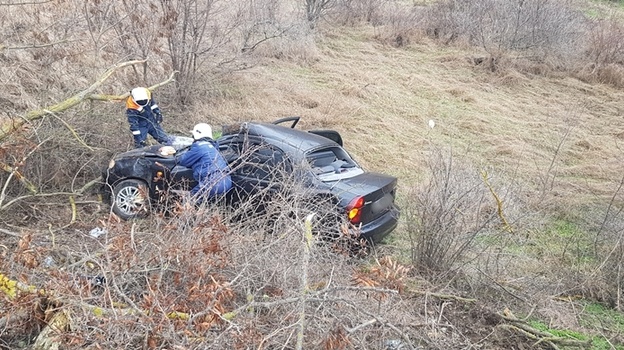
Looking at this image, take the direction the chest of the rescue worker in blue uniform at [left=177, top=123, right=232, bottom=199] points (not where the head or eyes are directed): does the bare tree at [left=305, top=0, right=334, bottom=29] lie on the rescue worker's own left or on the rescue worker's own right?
on the rescue worker's own right

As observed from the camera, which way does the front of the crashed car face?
facing away from the viewer and to the left of the viewer

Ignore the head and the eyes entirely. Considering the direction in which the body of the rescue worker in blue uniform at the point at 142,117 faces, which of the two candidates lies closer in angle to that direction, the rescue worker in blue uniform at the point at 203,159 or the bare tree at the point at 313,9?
the rescue worker in blue uniform

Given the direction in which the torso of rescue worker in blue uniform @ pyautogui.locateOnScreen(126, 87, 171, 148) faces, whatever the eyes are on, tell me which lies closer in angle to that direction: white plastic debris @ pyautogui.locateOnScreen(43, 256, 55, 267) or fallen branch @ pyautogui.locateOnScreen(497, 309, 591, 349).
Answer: the fallen branch

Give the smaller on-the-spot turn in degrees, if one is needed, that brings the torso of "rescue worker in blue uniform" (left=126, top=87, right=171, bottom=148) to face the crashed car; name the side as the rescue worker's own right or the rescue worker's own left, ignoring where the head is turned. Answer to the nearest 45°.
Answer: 0° — they already face it

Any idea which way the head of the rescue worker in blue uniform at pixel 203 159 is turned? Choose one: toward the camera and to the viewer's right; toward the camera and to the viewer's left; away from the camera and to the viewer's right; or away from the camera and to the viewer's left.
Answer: away from the camera and to the viewer's left

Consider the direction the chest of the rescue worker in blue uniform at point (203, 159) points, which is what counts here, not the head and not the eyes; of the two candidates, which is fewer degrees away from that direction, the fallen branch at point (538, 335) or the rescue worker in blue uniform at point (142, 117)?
the rescue worker in blue uniform

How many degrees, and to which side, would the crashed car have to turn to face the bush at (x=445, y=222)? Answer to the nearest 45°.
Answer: approximately 180°

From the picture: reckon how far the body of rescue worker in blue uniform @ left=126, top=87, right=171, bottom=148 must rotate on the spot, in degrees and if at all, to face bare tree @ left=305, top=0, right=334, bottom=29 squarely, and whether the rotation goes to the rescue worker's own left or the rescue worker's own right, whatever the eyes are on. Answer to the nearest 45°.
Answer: approximately 90° to the rescue worker's own left

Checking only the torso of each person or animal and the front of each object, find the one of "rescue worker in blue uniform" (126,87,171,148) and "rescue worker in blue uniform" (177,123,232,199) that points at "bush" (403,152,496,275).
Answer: "rescue worker in blue uniform" (126,87,171,148)

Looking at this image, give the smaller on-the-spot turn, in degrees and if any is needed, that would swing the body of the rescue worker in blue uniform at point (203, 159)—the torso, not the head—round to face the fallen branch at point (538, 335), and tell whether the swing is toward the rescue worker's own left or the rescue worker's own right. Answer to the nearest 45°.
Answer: approximately 180°

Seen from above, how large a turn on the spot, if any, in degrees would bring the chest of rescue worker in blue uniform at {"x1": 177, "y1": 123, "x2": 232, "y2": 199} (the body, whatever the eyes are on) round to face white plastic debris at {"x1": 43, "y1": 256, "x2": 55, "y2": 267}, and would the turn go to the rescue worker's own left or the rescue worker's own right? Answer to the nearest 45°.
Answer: approximately 90° to the rescue worker's own left

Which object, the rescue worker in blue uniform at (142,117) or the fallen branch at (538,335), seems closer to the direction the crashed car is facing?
the rescue worker in blue uniform

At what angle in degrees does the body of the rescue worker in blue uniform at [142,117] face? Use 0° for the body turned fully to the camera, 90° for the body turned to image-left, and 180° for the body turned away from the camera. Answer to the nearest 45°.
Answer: approximately 315°

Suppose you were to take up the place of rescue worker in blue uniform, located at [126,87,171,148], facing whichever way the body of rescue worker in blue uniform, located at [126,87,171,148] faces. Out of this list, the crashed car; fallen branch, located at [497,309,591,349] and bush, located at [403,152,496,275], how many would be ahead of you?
3
